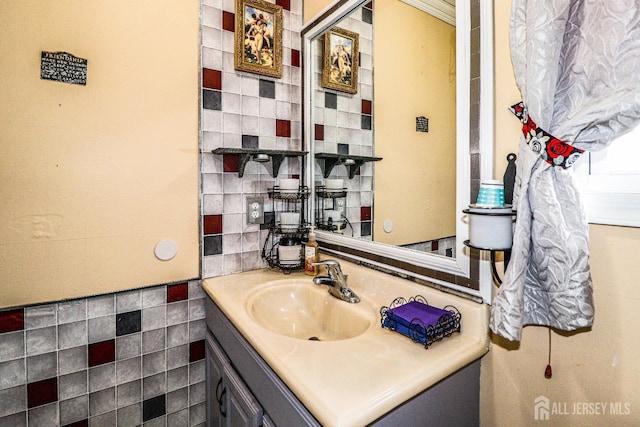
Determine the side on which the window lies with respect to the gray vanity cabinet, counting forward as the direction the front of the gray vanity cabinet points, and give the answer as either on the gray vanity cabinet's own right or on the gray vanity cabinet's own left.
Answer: on the gray vanity cabinet's own left

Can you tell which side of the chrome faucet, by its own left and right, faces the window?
left

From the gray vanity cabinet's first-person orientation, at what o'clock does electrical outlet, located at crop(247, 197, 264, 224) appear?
The electrical outlet is roughly at 4 o'clock from the gray vanity cabinet.

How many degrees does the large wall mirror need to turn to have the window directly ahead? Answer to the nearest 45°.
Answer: approximately 90° to its left

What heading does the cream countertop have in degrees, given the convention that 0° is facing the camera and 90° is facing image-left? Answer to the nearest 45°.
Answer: approximately 45°

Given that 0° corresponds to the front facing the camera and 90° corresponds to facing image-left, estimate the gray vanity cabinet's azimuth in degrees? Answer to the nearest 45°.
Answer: approximately 45°

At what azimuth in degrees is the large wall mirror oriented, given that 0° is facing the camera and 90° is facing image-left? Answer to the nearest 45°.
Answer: approximately 45°

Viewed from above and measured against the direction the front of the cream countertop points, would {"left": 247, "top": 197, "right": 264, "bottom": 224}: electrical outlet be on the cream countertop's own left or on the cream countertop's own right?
on the cream countertop's own right

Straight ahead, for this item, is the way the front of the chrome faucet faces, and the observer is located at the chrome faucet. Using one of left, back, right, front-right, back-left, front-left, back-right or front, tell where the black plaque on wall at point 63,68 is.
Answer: front-right

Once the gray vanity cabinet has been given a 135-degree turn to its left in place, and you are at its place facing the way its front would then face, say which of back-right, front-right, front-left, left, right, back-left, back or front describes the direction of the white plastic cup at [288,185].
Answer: left
